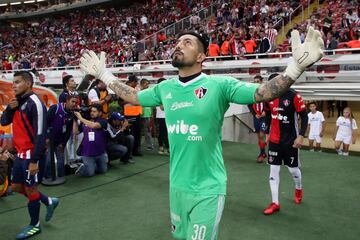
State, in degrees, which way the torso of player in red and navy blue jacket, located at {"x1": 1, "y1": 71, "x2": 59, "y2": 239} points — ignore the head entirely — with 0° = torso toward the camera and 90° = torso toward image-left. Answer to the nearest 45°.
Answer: approximately 45°

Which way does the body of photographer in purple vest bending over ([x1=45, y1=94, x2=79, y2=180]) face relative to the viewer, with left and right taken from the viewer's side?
facing the viewer and to the right of the viewer

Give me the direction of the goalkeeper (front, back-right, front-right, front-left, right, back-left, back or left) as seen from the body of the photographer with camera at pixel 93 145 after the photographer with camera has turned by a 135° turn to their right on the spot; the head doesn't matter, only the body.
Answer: back

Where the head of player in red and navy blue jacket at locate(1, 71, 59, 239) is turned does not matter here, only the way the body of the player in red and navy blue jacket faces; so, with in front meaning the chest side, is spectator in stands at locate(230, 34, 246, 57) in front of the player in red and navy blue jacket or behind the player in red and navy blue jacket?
behind

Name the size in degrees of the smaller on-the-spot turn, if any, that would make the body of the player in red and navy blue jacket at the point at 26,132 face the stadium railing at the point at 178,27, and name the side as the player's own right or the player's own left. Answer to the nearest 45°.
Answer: approximately 180°

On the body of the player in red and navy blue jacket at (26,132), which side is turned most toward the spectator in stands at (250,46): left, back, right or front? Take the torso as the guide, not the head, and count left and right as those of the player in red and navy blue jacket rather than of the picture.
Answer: back

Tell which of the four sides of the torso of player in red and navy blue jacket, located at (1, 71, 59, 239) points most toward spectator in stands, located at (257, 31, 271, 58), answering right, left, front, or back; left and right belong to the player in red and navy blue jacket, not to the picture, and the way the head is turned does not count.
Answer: back

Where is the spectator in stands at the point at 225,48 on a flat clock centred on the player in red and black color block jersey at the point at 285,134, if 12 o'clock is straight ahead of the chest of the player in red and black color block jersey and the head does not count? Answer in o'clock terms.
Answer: The spectator in stands is roughly at 4 o'clock from the player in red and black color block jersey.

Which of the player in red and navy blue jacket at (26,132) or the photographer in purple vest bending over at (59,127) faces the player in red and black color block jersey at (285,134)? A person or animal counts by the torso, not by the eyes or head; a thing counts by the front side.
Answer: the photographer in purple vest bending over
